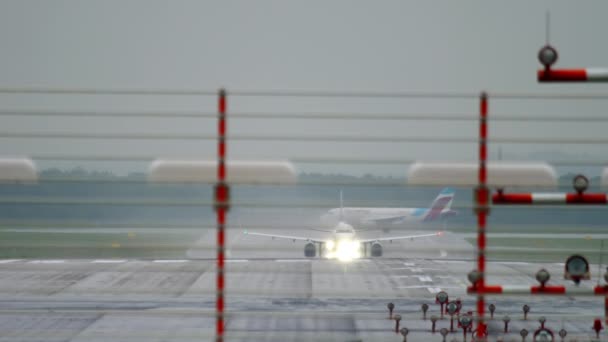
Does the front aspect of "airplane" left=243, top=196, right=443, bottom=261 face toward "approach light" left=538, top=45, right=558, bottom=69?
yes

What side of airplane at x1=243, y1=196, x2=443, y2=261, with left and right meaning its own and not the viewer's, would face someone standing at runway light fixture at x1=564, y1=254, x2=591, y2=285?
front

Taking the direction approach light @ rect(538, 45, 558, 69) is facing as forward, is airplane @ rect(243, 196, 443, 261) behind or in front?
behind

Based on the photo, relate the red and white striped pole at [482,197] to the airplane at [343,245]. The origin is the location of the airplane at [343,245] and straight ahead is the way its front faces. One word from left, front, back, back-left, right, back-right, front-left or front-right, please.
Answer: front

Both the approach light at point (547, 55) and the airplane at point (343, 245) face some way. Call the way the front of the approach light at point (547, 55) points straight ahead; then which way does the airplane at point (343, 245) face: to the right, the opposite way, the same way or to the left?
the same way

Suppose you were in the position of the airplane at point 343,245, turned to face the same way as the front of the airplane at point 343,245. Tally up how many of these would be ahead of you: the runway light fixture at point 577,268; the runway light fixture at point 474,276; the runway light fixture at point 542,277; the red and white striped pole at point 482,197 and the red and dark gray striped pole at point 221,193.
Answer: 5

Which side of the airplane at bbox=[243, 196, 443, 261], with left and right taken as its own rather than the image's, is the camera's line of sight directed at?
front

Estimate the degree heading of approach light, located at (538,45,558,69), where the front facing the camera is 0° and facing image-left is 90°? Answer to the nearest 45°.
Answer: approximately 0°

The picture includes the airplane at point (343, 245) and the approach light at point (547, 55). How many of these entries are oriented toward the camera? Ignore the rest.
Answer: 2
